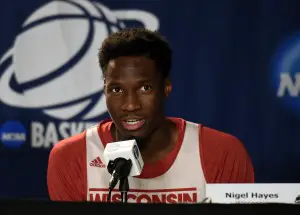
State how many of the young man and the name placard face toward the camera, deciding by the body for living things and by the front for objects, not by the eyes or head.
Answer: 2

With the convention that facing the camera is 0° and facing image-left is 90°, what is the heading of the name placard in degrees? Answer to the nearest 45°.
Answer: approximately 0°

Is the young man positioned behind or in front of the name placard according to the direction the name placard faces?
behind

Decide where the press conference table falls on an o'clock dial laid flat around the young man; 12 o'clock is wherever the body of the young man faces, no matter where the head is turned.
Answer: The press conference table is roughly at 12 o'clock from the young man.

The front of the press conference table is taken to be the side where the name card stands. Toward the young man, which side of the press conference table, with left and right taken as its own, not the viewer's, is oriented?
back

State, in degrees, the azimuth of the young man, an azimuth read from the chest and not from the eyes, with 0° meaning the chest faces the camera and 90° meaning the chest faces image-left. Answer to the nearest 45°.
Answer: approximately 0°
